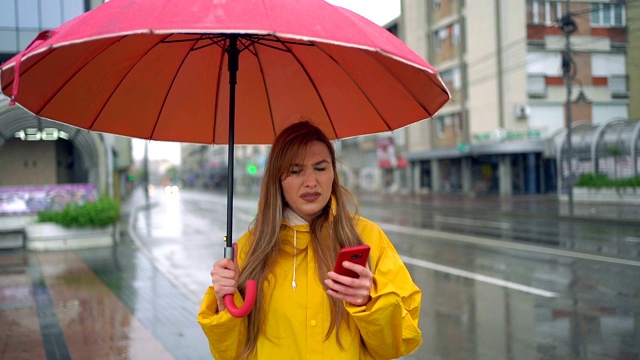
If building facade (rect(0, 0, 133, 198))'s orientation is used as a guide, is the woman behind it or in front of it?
in front

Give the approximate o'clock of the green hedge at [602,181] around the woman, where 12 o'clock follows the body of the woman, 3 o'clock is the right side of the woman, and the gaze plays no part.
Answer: The green hedge is roughly at 7 o'clock from the woman.

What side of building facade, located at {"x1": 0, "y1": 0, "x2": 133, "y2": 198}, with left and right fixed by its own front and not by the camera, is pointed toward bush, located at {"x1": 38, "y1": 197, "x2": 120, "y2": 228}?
front

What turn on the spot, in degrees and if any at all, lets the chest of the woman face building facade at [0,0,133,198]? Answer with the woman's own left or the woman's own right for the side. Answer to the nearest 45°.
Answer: approximately 135° to the woman's own right

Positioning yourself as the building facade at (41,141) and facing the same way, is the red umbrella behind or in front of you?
in front

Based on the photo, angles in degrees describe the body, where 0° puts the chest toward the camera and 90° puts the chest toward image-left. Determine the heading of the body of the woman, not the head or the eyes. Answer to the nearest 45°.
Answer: approximately 0°
